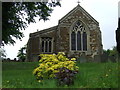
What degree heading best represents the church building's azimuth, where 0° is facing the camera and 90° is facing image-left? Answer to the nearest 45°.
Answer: approximately 0°

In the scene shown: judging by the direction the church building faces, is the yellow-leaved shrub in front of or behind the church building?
in front

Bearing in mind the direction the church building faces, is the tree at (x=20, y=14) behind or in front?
in front
